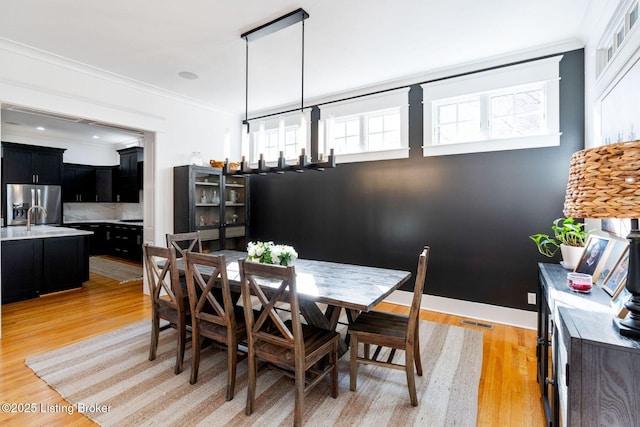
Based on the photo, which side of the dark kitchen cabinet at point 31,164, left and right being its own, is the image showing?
front

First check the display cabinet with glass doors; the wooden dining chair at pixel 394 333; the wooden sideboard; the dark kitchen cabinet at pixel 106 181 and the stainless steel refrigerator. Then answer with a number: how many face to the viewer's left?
2

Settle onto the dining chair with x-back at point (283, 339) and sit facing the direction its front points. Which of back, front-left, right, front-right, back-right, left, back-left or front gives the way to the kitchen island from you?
left

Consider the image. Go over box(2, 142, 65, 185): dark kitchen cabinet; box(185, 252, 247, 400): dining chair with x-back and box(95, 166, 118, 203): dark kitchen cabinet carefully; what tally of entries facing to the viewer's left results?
0

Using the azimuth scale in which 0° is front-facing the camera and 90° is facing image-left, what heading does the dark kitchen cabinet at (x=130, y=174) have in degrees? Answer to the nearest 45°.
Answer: approximately 45°

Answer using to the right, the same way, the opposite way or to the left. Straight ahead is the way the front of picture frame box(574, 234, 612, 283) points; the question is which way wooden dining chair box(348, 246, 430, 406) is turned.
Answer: the same way

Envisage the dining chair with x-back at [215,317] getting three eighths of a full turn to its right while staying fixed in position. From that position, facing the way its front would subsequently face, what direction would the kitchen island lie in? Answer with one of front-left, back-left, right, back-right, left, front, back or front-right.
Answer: back-right

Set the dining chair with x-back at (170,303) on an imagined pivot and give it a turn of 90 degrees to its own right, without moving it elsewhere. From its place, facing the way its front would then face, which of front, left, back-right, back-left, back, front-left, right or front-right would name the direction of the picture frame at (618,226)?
front

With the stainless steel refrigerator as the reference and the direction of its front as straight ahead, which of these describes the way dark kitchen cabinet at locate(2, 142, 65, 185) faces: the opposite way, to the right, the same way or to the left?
the same way

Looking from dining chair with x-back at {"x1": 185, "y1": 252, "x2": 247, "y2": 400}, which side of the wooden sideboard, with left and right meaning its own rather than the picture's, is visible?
front

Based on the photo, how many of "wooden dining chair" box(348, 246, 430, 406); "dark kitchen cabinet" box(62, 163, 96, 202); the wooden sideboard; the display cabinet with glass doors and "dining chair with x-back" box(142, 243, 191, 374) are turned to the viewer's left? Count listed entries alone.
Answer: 2

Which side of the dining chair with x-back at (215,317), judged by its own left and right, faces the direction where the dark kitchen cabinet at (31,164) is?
left

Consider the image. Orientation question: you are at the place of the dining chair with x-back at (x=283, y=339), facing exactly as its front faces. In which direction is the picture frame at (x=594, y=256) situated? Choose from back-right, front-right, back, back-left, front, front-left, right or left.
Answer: front-right

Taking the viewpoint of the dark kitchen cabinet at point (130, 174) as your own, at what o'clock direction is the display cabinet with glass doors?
The display cabinet with glass doors is roughly at 10 o'clock from the dark kitchen cabinet.
